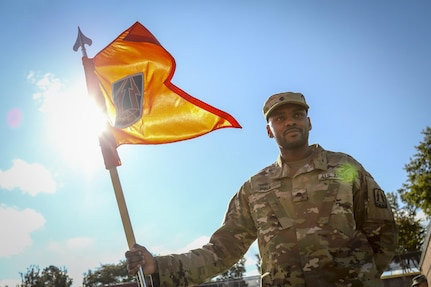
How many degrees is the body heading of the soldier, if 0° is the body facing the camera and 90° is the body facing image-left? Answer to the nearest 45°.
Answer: approximately 0°

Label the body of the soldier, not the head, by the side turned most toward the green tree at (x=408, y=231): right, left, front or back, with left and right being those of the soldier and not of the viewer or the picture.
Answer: back

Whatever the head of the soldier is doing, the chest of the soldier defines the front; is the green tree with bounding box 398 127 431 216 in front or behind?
behind
